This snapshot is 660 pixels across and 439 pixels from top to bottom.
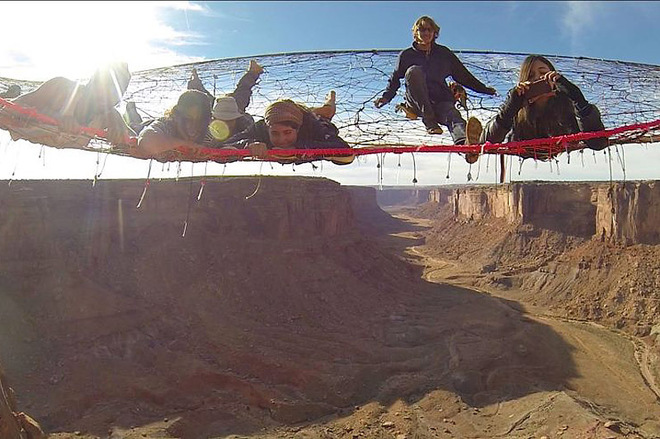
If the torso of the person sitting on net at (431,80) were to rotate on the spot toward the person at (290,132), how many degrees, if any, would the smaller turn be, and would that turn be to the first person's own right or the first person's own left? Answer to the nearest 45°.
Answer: approximately 45° to the first person's own right

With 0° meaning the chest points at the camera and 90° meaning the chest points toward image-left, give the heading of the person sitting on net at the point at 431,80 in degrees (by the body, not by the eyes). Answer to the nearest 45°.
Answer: approximately 0°

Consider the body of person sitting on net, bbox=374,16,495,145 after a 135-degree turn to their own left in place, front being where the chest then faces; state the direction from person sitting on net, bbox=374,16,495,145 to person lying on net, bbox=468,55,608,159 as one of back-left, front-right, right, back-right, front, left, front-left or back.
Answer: right

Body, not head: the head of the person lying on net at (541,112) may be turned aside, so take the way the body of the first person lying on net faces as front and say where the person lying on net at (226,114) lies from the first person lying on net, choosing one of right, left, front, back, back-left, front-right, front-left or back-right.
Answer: right

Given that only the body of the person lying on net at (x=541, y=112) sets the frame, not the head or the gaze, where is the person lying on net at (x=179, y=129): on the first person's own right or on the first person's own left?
on the first person's own right

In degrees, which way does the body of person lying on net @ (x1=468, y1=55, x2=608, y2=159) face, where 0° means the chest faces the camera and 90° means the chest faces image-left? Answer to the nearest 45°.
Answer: approximately 0°

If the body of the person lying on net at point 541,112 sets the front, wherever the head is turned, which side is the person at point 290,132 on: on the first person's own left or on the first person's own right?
on the first person's own right

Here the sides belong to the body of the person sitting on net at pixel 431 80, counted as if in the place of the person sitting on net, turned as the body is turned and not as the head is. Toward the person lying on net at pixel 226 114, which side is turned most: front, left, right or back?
right

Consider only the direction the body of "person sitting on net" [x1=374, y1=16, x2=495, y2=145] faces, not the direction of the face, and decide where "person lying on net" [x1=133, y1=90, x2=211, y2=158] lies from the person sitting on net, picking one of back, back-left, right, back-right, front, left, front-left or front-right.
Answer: front-right

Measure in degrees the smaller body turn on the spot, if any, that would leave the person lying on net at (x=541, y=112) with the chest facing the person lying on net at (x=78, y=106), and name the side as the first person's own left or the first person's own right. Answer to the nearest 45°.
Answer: approximately 45° to the first person's own right
